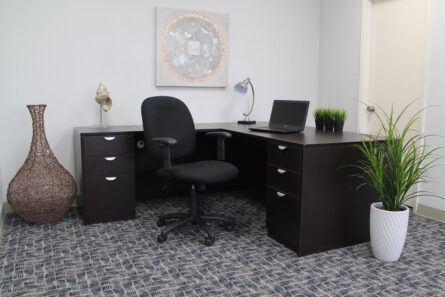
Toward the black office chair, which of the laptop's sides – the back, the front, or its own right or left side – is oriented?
front

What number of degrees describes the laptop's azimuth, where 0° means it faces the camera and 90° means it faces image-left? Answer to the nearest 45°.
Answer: approximately 45°

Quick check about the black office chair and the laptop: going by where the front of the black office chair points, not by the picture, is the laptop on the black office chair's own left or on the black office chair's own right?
on the black office chair's own left

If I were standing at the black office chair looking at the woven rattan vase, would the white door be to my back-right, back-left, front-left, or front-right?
back-right

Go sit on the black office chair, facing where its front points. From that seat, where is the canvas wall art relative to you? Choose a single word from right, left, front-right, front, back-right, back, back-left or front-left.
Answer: back-left

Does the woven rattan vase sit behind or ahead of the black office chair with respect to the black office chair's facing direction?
behind

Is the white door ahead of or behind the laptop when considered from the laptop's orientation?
behind
